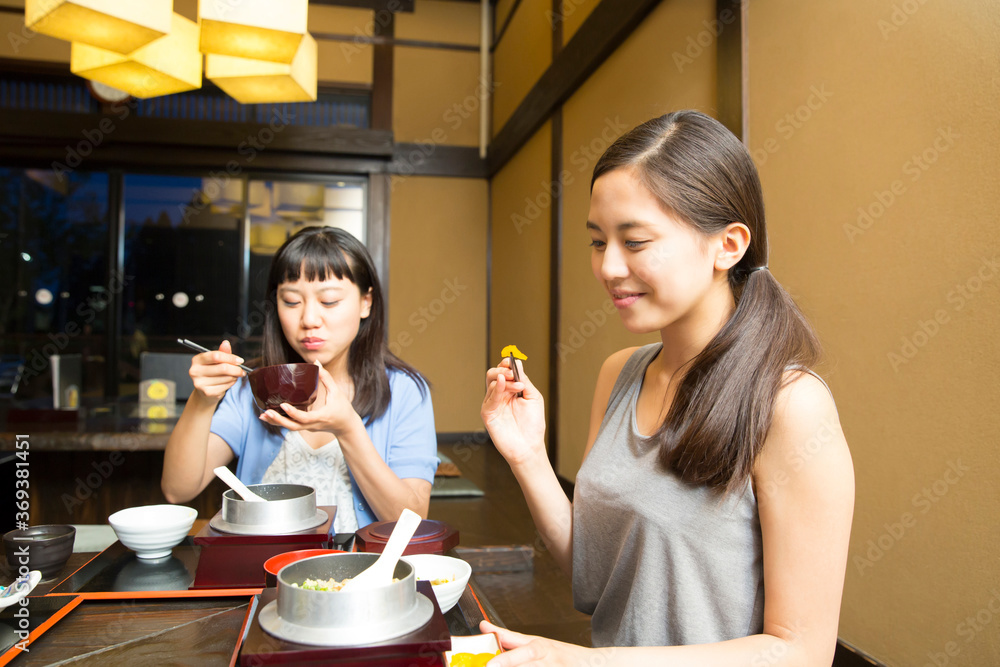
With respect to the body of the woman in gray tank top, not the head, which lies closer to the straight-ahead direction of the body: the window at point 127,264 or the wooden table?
the wooden table

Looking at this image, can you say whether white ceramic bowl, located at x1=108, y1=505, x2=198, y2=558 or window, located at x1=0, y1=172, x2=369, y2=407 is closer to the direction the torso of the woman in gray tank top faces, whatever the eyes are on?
the white ceramic bowl

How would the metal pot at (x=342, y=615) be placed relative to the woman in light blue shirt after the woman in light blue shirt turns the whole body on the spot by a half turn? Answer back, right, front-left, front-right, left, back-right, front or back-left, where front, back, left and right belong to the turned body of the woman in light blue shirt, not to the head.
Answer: back-right

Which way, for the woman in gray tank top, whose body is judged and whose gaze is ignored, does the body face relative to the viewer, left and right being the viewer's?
facing the viewer and to the left of the viewer

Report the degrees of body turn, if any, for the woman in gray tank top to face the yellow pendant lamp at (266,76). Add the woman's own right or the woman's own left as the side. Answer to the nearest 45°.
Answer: approximately 90° to the woman's own right

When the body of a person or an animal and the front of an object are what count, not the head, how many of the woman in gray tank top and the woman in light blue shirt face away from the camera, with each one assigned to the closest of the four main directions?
0

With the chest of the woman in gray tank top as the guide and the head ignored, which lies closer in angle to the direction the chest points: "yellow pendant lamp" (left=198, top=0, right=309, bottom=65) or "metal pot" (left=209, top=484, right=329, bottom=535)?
the metal pot

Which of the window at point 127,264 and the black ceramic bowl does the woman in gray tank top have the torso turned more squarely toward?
the black ceramic bowl
